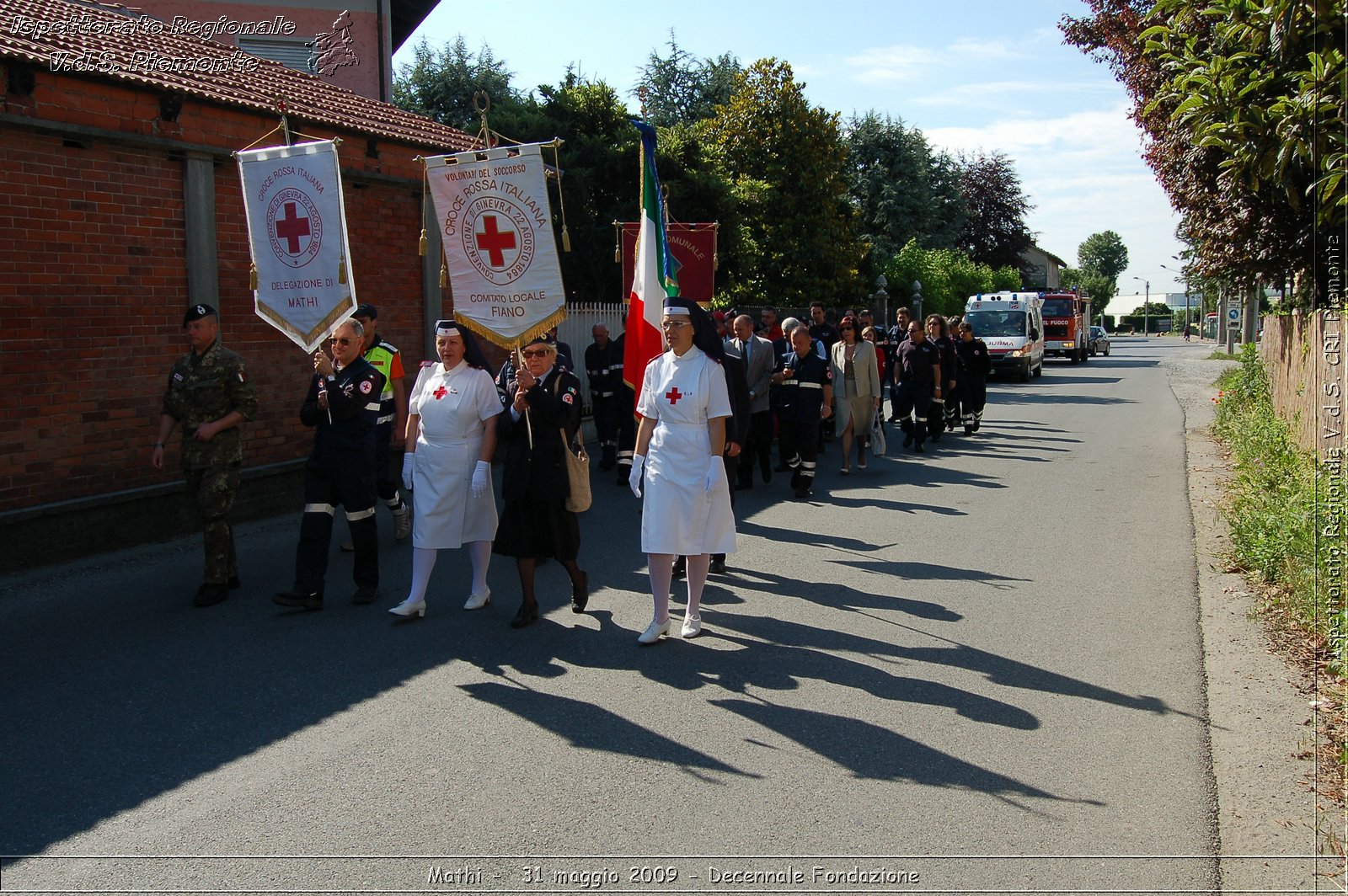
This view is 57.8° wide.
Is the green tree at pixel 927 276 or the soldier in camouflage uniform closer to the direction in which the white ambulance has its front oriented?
the soldier in camouflage uniform

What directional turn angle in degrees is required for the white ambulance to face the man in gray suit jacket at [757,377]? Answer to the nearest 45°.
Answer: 0° — it already faces them

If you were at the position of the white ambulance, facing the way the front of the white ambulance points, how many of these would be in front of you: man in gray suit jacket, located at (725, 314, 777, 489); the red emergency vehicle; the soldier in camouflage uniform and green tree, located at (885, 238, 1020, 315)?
2

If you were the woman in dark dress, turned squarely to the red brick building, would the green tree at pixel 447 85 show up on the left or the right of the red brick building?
right

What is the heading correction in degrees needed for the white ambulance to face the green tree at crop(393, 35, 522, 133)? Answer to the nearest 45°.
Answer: approximately 90° to its right

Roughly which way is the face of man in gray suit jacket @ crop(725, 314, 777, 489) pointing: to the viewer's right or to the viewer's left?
to the viewer's left

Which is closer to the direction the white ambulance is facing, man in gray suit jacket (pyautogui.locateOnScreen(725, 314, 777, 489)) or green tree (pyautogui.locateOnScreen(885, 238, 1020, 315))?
the man in gray suit jacket

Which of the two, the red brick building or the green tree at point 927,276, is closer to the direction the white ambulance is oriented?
the red brick building

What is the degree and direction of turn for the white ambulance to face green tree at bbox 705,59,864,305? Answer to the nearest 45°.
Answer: approximately 45° to its right

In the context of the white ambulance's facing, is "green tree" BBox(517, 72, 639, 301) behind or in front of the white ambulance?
in front

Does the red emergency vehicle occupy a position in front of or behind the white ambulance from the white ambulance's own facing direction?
behind

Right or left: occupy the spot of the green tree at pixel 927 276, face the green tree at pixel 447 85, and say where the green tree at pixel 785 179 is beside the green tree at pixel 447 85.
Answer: left

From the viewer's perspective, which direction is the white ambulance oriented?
toward the camera

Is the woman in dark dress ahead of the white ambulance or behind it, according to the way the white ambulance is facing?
ahead

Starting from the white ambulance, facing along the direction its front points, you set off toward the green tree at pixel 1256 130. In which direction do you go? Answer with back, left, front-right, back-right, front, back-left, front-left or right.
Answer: front

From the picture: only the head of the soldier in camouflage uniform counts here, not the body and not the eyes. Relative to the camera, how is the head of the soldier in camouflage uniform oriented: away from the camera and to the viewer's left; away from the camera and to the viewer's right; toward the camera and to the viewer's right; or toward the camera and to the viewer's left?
toward the camera and to the viewer's left

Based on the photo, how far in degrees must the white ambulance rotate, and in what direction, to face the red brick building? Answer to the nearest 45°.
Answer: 0° — it already faces it
